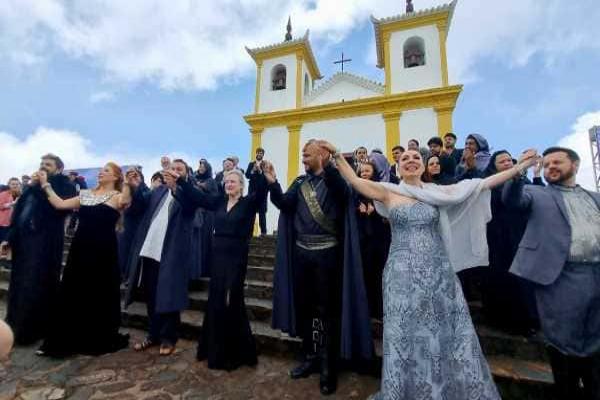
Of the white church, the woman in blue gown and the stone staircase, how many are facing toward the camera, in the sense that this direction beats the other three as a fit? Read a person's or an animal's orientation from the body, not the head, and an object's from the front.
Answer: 3

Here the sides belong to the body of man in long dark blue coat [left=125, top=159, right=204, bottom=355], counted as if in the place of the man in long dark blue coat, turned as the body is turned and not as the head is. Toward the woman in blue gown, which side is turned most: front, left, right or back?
left

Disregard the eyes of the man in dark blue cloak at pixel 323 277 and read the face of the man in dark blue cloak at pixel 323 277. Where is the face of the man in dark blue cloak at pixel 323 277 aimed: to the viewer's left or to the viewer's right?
to the viewer's left

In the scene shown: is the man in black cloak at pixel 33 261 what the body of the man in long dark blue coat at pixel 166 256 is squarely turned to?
no

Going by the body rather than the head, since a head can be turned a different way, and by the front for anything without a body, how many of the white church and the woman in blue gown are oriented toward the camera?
2

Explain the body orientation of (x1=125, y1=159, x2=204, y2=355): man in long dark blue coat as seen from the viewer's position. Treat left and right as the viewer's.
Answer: facing the viewer and to the left of the viewer

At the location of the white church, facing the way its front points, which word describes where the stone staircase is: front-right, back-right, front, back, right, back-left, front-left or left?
front

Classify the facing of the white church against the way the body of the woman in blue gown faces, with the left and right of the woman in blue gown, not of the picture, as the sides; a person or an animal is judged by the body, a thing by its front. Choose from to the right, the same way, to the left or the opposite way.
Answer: the same way

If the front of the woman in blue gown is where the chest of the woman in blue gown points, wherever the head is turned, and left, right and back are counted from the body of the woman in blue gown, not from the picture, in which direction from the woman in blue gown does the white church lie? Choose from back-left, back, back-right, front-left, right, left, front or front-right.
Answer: back

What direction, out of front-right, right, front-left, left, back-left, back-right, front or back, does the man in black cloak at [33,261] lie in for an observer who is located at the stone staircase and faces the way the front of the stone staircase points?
right

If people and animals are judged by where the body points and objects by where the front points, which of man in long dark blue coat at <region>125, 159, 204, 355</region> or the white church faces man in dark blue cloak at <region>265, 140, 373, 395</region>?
the white church

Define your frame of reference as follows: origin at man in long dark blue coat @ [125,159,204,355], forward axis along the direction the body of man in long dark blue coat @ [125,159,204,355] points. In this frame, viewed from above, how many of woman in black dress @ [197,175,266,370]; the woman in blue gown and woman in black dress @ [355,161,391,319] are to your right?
0

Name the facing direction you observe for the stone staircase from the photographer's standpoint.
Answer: facing the viewer

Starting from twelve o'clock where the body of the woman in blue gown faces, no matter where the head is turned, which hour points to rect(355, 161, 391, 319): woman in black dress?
The woman in black dress is roughly at 5 o'clock from the woman in blue gown.

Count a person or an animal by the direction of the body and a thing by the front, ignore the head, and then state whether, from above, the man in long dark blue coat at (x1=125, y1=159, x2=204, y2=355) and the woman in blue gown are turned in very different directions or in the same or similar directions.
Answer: same or similar directions

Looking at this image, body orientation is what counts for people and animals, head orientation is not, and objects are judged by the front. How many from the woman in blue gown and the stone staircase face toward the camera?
2

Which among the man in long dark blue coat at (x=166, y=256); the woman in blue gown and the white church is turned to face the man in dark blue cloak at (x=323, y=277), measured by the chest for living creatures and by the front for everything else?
the white church

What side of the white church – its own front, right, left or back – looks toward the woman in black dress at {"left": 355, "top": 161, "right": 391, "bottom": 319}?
front

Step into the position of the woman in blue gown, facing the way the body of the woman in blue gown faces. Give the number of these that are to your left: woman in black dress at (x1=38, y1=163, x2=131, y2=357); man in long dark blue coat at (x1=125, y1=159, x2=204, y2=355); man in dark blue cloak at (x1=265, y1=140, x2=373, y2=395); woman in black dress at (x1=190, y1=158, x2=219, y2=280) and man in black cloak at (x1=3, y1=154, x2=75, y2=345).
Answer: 0

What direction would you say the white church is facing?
toward the camera

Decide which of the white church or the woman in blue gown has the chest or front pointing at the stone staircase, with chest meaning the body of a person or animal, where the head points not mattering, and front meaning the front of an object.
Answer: the white church

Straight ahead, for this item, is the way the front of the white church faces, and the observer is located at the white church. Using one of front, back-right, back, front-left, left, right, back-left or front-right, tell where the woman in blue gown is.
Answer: front
